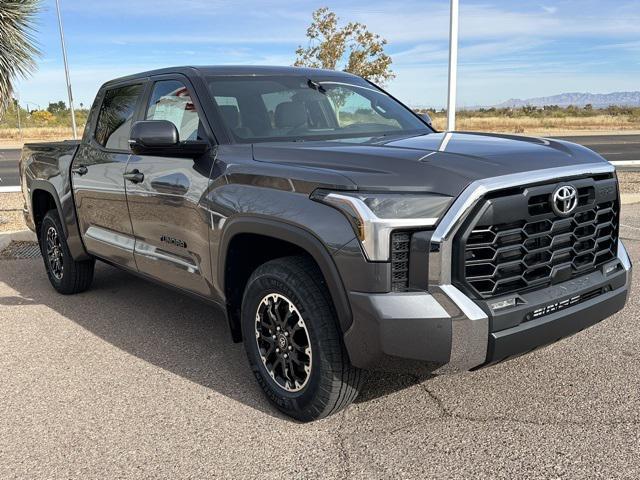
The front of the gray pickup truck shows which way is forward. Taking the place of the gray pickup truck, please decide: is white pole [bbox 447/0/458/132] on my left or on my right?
on my left

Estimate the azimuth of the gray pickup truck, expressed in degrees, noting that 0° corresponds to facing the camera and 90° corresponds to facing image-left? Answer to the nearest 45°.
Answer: approximately 315°
